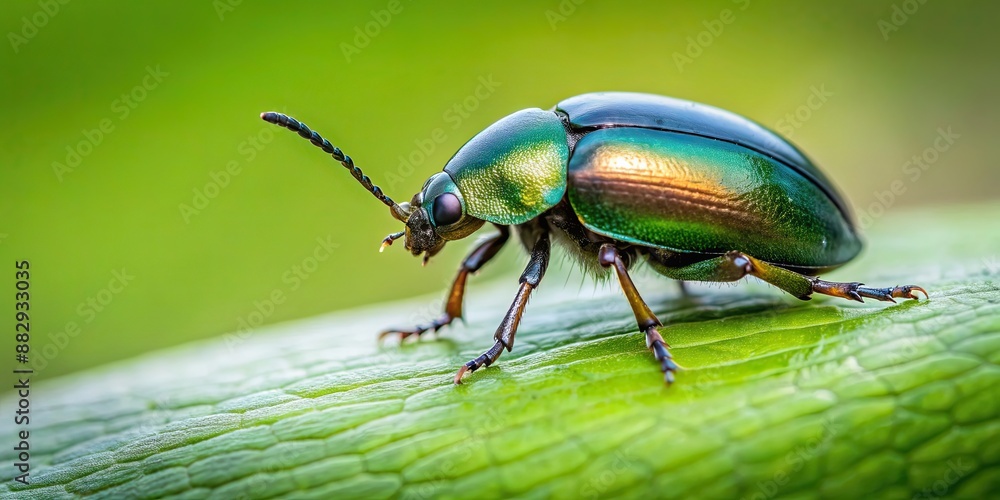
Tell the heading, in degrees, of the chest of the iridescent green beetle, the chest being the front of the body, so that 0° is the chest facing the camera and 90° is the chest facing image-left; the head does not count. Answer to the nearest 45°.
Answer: approximately 90°
